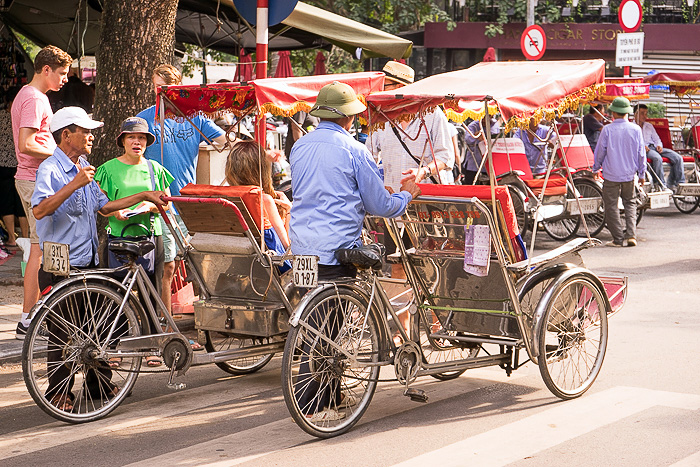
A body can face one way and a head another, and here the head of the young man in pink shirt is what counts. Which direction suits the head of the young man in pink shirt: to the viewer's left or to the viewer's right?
to the viewer's right

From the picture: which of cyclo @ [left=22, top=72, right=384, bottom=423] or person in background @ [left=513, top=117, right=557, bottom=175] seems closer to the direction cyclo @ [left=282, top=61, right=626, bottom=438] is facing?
the person in background

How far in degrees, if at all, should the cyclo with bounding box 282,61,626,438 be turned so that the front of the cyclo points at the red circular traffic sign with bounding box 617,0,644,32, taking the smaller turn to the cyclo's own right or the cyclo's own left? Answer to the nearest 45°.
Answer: approximately 45° to the cyclo's own left

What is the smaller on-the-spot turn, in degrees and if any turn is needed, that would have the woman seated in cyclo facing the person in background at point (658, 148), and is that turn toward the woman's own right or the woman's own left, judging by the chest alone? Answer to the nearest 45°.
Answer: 0° — they already face them

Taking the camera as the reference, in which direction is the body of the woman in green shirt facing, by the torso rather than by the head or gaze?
toward the camera

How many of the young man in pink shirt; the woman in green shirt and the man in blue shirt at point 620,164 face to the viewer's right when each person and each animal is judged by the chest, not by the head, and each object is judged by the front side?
1

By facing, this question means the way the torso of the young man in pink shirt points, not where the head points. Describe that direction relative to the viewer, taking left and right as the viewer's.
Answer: facing to the right of the viewer

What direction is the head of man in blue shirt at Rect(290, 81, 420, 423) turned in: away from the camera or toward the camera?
away from the camera

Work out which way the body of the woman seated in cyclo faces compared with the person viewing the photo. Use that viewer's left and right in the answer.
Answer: facing away from the viewer and to the right of the viewer

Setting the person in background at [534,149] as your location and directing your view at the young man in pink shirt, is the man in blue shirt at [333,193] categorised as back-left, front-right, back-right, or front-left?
front-left

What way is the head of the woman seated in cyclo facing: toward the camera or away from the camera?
away from the camera
